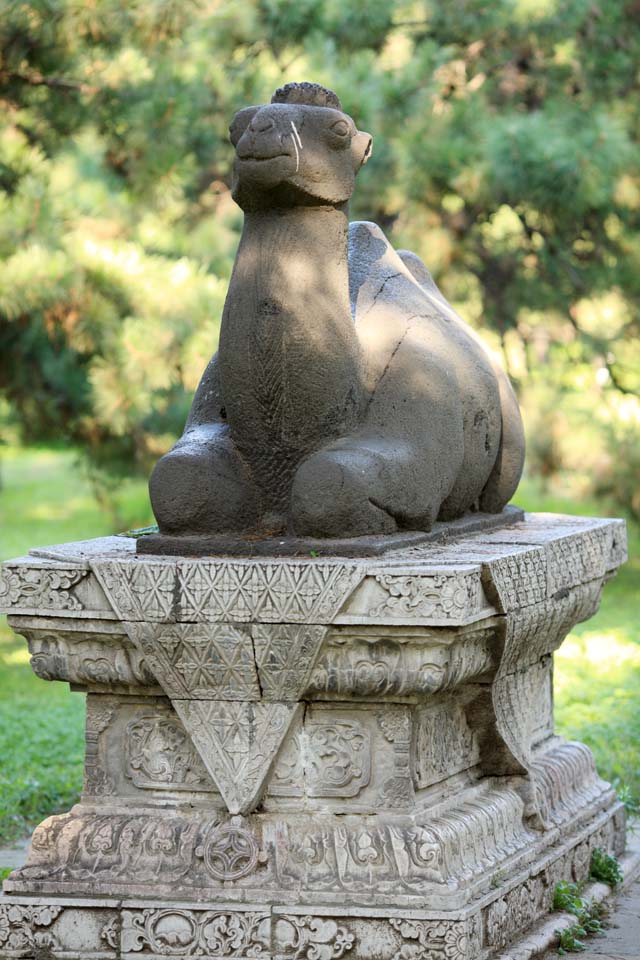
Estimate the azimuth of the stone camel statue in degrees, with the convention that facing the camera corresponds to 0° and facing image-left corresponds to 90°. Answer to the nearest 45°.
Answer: approximately 45°
